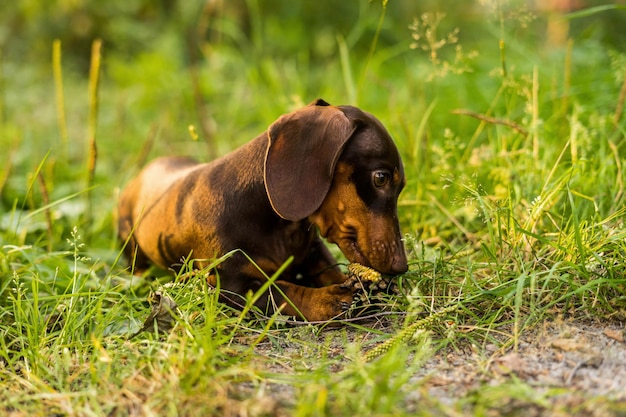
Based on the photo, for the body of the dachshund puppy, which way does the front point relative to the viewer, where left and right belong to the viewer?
facing the viewer and to the right of the viewer
